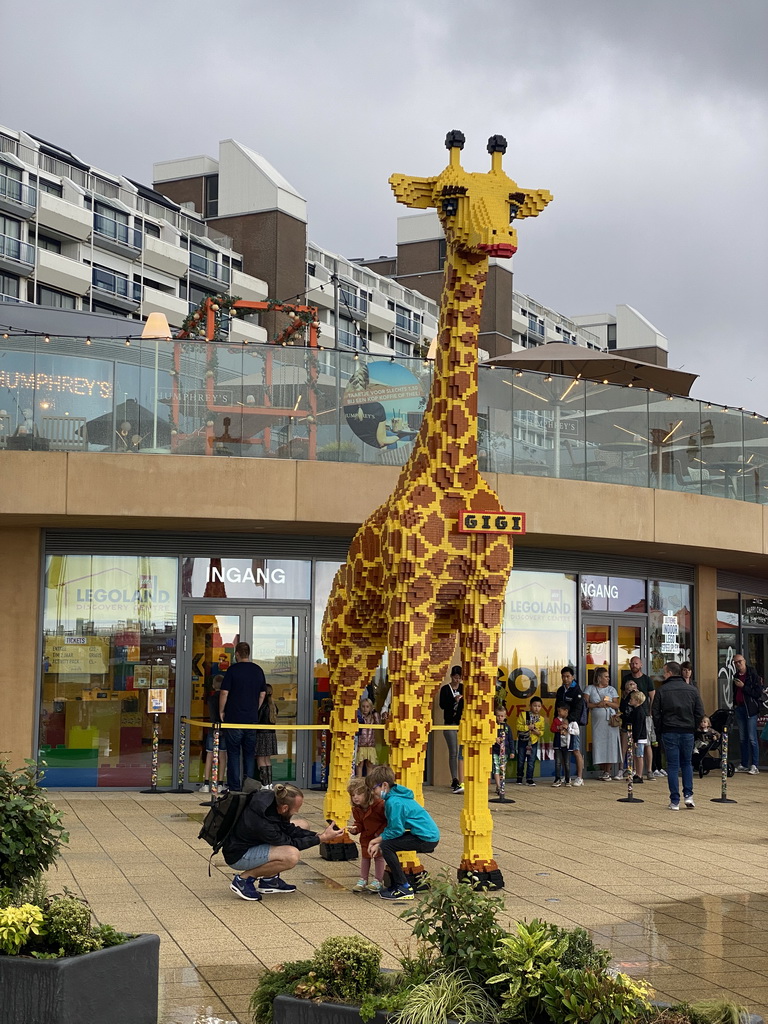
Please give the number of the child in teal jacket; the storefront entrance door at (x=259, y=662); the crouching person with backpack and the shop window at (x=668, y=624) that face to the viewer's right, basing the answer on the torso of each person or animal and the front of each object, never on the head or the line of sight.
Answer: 1

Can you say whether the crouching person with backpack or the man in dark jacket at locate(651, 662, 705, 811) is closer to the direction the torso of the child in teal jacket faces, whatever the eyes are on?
the crouching person with backpack

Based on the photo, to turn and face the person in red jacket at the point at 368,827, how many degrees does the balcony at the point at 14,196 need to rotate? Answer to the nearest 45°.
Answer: approximately 45° to its right

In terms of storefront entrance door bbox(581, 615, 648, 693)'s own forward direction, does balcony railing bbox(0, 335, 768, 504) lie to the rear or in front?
in front

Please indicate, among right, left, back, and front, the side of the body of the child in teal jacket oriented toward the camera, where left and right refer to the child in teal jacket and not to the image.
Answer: left

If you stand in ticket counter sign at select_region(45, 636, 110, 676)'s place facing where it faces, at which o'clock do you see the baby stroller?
The baby stroller is roughly at 9 o'clock from the ticket counter sign.

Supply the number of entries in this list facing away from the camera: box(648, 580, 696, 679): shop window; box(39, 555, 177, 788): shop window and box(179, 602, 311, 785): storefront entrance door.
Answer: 0

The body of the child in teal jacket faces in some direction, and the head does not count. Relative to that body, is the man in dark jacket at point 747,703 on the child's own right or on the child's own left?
on the child's own right

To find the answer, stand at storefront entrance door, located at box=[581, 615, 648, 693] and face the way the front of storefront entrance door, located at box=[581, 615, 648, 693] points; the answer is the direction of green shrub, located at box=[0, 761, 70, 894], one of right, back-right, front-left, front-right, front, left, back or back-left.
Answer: front

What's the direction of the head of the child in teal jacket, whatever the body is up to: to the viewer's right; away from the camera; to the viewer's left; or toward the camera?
to the viewer's left

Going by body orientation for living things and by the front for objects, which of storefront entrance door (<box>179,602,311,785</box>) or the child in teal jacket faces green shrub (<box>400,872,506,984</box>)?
the storefront entrance door

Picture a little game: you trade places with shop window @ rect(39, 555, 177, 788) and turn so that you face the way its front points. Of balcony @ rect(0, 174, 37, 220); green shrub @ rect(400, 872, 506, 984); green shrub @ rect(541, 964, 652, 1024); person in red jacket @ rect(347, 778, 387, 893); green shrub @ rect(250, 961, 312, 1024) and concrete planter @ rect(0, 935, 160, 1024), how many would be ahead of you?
5

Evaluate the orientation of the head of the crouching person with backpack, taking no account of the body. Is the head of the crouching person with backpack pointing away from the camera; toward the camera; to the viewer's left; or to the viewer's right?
to the viewer's right

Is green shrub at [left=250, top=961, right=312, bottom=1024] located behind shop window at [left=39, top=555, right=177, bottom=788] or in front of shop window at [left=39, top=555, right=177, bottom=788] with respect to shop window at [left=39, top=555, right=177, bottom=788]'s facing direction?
in front

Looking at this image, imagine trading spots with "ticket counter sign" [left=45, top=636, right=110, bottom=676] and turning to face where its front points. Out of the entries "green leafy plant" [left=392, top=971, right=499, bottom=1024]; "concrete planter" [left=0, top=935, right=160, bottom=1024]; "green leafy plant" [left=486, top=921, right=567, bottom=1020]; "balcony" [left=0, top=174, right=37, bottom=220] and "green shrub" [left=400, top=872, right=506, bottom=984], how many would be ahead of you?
4

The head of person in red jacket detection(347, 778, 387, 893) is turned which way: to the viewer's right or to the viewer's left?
to the viewer's left

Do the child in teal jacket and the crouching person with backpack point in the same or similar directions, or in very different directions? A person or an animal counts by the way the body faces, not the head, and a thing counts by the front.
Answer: very different directions

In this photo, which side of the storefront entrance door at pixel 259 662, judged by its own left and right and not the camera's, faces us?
front
